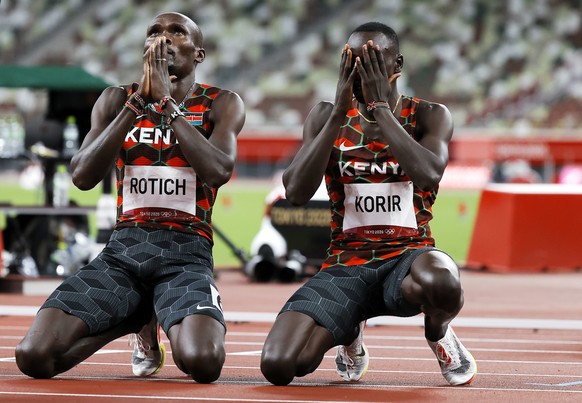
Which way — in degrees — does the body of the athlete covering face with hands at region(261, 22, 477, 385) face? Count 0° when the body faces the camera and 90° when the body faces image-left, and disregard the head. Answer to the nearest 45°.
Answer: approximately 0°

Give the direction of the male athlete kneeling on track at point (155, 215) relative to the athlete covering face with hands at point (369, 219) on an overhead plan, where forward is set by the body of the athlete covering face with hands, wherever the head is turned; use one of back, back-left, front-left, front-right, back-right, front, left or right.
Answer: right
